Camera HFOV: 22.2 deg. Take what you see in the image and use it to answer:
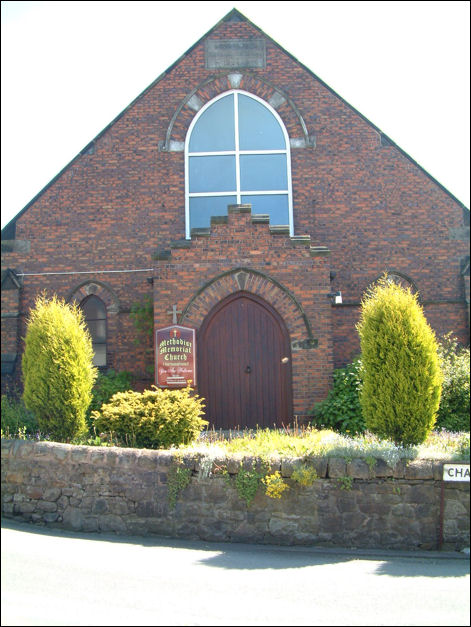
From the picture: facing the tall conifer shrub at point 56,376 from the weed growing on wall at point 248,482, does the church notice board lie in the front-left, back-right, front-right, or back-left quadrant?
front-right

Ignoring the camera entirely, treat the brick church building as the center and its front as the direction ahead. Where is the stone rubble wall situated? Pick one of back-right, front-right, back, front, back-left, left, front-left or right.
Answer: front

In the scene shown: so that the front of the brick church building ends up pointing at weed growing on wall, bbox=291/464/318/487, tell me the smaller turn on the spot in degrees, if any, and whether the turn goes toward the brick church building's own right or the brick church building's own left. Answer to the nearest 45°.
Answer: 0° — it already faces it

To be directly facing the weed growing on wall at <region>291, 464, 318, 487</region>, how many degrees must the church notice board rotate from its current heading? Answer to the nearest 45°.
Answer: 0° — it already faces it

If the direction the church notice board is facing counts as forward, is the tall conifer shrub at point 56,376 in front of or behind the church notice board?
in front

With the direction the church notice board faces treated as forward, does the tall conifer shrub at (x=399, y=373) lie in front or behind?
in front

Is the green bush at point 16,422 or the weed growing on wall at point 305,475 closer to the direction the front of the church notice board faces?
the weed growing on wall

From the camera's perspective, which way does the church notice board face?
toward the camera

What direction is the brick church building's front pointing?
toward the camera

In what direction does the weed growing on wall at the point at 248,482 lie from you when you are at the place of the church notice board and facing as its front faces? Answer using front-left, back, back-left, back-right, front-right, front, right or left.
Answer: front
